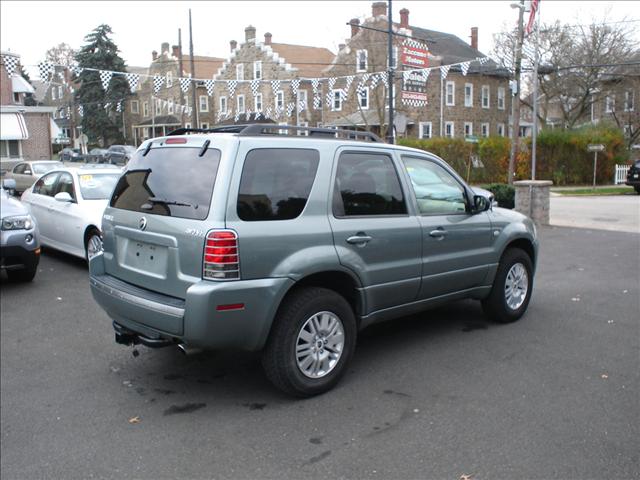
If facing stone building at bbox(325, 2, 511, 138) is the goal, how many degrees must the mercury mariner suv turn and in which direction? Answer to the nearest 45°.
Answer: approximately 45° to its left

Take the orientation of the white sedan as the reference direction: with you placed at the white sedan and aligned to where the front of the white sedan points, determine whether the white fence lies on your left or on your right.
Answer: on your left

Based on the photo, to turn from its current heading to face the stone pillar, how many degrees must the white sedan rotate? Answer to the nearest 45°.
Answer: approximately 45° to its left

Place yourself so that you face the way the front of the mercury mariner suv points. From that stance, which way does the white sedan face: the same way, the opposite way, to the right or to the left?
to the right

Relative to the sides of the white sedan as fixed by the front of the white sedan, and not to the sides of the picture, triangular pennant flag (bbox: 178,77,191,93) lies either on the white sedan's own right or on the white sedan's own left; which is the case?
on the white sedan's own left

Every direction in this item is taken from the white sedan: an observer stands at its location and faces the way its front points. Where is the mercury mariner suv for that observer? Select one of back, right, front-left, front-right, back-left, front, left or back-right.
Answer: front-right

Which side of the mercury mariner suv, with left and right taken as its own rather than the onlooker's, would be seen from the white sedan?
left

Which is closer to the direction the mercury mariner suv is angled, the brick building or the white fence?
the white fence

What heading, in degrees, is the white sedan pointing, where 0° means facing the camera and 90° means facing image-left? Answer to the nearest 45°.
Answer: approximately 315°

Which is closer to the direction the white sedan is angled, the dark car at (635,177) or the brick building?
the dark car

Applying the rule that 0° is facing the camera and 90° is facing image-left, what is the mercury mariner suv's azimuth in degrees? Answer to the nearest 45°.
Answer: approximately 225°

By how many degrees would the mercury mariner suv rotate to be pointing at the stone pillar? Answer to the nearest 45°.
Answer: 0° — it already faces it
